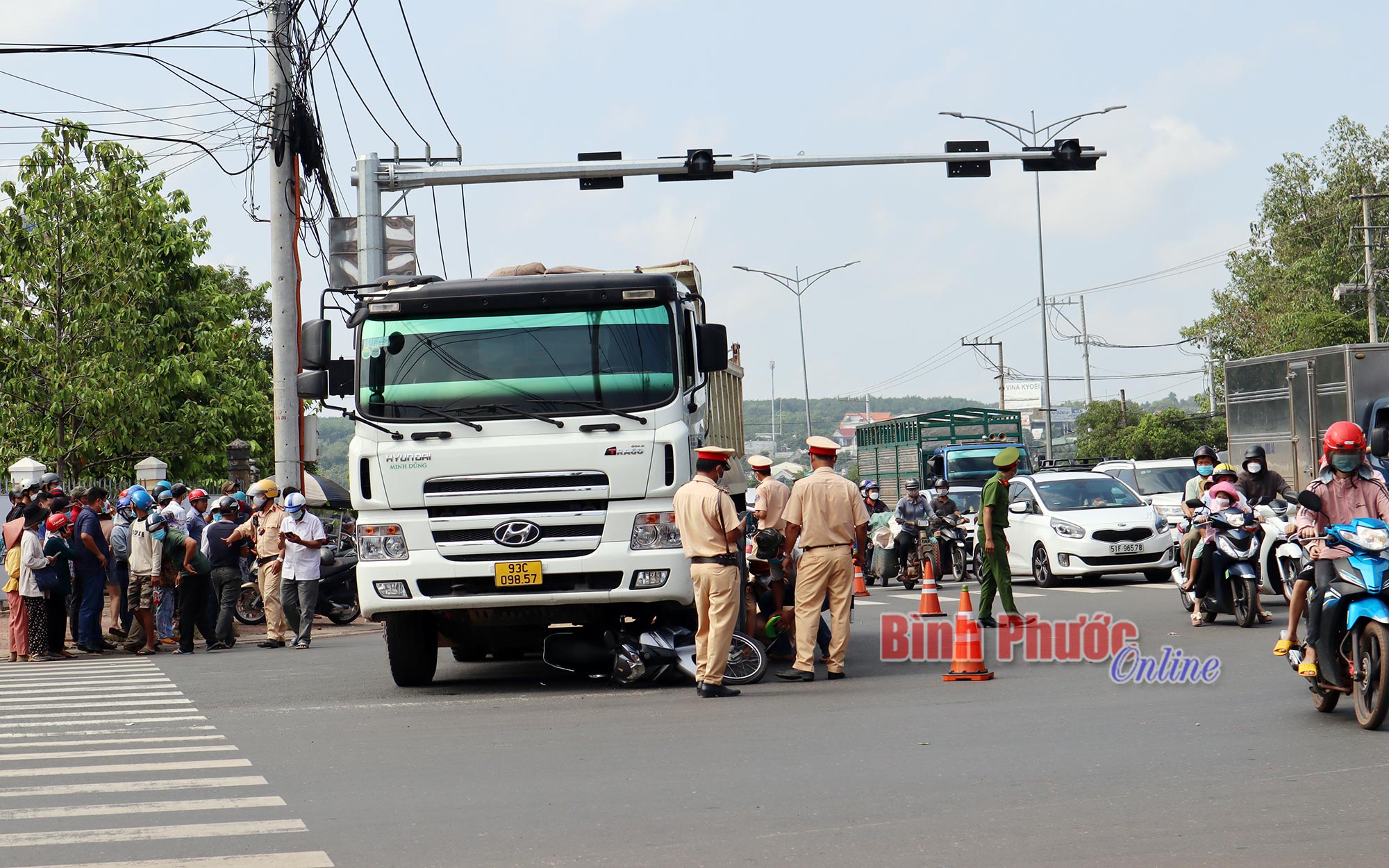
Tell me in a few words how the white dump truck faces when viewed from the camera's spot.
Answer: facing the viewer

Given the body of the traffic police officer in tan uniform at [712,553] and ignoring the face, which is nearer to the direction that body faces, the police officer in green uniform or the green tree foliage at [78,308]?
the police officer in green uniform

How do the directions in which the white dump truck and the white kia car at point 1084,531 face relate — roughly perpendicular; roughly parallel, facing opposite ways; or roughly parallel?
roughly parallel

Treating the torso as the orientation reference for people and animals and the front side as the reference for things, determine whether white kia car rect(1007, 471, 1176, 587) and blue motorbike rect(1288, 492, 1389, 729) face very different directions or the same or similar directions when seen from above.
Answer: same or similar directions

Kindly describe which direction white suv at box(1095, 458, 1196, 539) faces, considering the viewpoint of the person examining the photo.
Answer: facing the viewer and to the right of the viewer

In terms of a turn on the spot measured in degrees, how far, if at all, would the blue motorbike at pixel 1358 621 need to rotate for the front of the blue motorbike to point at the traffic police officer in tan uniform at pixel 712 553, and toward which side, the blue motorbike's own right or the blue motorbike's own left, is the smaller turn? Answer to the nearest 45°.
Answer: approximately 135° to the blue motorbike's own right

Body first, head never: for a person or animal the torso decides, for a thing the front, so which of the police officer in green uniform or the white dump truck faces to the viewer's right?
the police officer in green uniform

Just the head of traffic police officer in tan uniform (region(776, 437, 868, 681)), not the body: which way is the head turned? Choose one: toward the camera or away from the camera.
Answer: away from the camera

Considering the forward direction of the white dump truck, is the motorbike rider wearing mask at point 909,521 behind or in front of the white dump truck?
behind

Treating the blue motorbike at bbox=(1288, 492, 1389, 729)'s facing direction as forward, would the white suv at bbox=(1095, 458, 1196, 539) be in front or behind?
behind

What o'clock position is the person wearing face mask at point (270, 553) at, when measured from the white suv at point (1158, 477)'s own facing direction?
The person wearing face mask is roughly at 3 o'clock from the white suv.

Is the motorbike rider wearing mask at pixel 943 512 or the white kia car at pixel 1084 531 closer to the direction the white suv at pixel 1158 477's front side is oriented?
the white kia car

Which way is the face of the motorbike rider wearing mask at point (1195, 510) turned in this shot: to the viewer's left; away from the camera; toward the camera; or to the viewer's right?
toward the camera
